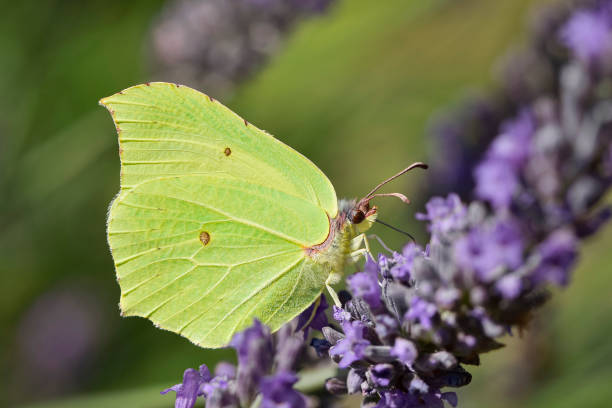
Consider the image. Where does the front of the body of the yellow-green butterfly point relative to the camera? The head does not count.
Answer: to the viewer's right
